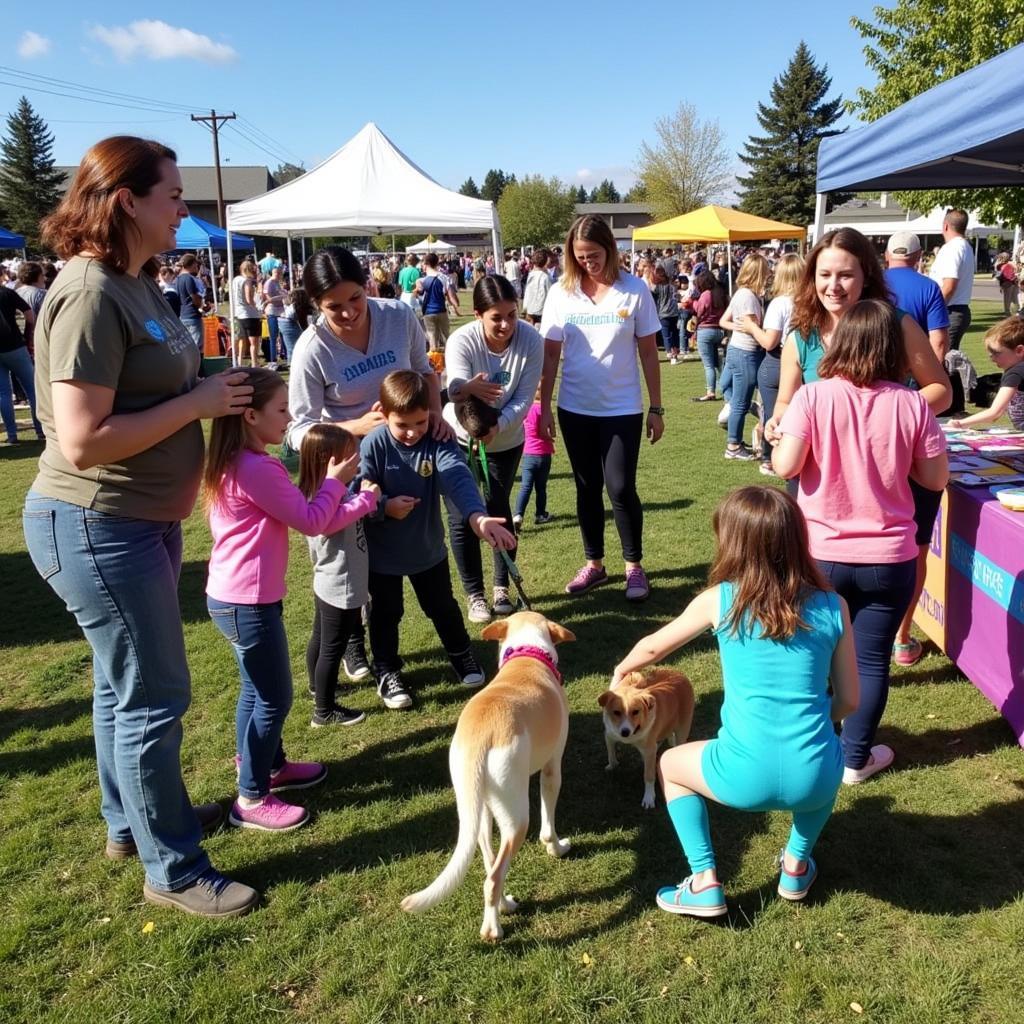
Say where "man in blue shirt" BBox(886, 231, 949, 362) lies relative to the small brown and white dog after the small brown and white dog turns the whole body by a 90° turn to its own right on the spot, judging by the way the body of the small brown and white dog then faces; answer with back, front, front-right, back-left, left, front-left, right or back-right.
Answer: right

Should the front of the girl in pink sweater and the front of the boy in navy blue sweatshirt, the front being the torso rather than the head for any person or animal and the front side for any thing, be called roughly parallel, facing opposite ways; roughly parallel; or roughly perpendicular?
roughly perpendicular

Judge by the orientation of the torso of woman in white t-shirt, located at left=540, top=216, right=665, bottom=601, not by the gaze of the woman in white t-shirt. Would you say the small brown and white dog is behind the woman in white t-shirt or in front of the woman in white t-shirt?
in front

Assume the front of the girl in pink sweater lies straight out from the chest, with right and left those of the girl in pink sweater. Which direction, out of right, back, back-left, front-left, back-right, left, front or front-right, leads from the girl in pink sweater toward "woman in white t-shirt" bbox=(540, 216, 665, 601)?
front-left

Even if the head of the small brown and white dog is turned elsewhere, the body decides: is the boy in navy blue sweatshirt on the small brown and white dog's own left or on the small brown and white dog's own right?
on the small brown and white dog's own right

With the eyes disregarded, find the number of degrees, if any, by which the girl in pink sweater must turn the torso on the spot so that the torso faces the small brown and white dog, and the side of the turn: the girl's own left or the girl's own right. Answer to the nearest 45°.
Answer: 0° — they already face it

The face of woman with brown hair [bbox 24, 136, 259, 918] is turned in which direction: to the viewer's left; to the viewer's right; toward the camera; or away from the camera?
to the viewer's right

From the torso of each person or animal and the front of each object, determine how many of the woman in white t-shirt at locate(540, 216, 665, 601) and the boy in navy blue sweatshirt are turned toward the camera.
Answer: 2

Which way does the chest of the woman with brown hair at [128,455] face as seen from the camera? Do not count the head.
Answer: to the viewer's right

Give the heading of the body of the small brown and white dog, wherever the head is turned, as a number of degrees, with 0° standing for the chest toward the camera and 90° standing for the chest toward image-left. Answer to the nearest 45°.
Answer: approximately 45°

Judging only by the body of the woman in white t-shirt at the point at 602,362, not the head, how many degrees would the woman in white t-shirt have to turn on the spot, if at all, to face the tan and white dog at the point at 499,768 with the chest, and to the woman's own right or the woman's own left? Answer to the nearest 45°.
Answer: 0° — they already face it

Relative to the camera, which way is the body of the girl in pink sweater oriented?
to the viewer's right
